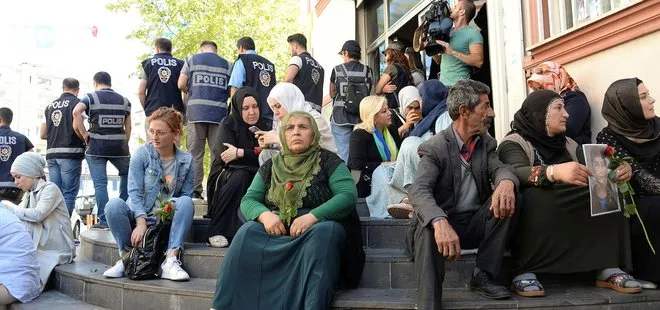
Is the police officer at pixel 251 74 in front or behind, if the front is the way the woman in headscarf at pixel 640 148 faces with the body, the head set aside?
behind

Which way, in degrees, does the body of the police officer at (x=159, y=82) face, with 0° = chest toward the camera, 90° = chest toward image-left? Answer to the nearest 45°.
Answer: approximately 180°

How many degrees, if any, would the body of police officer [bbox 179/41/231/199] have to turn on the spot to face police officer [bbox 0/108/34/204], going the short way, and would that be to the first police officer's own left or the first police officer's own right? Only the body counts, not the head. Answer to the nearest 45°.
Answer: approximately 45° to the first police officer's own left

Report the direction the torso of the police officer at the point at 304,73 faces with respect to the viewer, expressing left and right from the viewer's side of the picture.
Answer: facing away from the viewer and to the left of the viewer

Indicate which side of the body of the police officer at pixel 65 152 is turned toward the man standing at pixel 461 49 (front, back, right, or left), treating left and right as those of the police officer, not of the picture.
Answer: right

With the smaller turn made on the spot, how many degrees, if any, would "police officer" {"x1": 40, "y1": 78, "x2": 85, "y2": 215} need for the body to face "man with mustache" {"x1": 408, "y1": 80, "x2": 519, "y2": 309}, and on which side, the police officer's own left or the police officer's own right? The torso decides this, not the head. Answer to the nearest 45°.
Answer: approximately 90° to the police officer's own right

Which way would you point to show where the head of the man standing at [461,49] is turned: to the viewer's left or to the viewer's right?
to the viewer's left

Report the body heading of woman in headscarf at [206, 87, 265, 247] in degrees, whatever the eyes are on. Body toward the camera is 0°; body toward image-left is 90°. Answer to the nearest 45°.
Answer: approximately 315°

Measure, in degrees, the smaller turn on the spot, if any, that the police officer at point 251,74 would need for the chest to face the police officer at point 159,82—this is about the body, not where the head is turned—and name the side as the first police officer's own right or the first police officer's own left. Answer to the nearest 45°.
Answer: approximately 45° to the first police officer's own left

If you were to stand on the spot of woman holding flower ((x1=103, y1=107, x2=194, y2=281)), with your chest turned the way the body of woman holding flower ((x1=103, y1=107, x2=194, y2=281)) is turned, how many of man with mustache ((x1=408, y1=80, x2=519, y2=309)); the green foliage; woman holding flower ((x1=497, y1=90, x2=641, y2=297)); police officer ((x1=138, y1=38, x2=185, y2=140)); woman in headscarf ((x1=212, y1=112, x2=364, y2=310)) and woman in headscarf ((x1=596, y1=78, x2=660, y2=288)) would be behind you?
2

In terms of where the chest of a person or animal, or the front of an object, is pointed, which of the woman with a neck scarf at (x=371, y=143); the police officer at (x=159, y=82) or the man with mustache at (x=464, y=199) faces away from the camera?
the police officer

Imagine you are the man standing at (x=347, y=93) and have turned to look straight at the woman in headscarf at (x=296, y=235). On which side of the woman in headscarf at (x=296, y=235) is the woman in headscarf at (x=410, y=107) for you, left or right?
left
